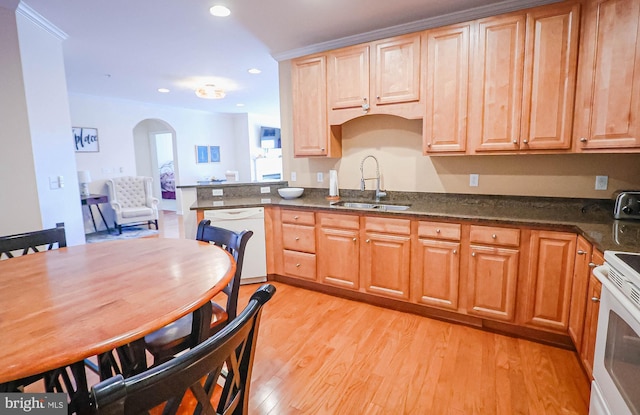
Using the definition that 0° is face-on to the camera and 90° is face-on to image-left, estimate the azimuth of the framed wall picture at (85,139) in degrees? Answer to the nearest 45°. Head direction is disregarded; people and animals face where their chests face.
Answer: approximately 0°

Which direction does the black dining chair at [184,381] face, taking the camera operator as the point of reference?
facing away from the viewer and to the left of the viewer

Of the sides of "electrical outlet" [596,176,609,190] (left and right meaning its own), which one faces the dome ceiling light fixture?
right

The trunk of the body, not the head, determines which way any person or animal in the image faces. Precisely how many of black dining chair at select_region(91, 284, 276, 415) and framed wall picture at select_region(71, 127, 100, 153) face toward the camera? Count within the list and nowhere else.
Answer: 1

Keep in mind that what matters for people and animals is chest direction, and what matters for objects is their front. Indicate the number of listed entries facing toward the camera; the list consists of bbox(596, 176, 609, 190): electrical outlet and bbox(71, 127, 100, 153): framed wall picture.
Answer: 2

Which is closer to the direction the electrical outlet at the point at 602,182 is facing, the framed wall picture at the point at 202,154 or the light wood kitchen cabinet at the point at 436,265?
the light wood kitchen cabinet

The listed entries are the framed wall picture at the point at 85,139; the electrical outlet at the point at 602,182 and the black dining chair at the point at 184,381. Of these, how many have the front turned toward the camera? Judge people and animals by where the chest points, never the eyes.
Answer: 2

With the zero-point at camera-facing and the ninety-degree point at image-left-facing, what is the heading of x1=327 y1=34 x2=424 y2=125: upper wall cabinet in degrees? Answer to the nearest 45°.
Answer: approximately 45°

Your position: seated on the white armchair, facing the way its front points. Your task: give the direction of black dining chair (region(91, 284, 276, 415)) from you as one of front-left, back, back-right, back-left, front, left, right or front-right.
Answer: front-right
